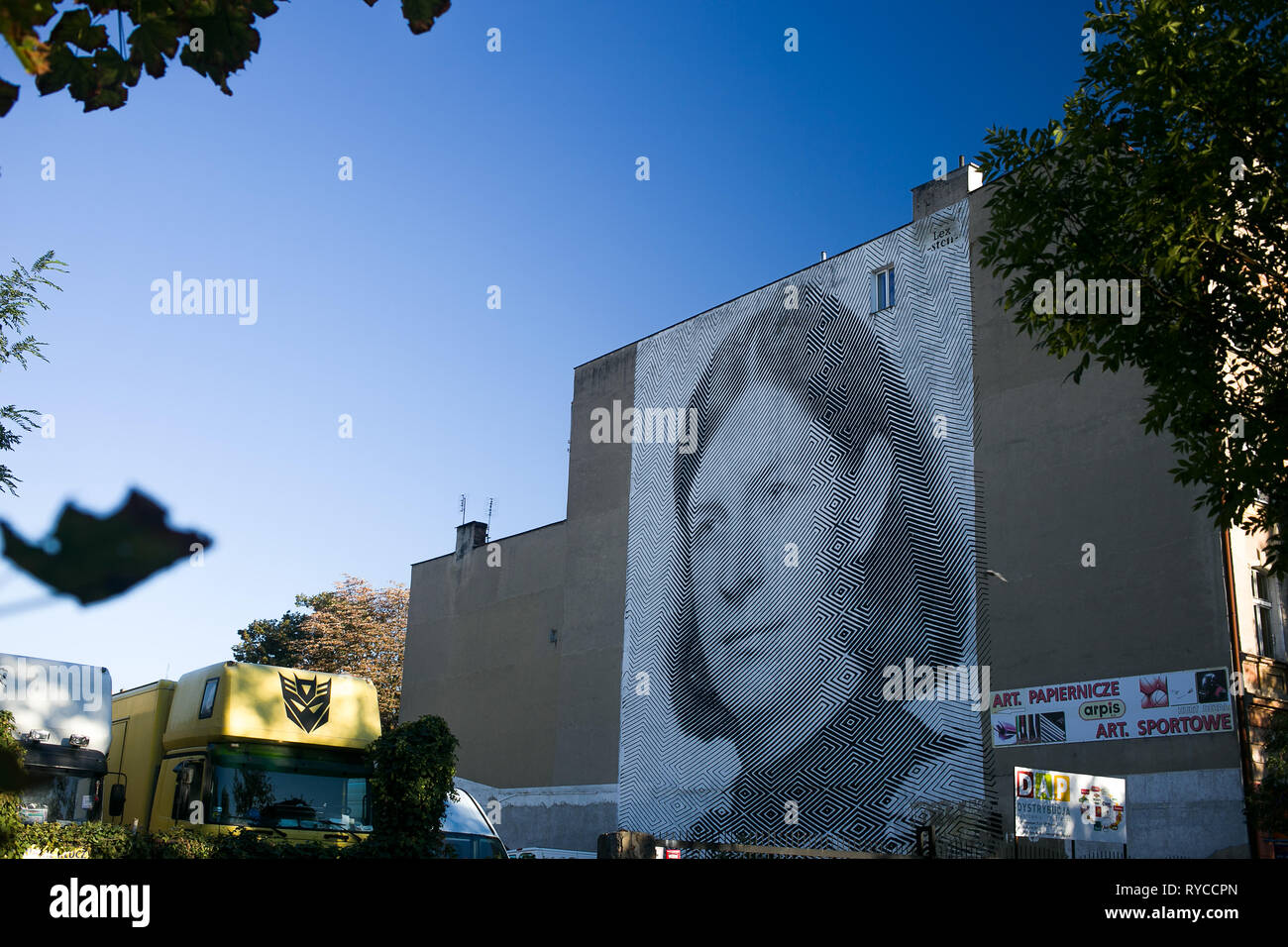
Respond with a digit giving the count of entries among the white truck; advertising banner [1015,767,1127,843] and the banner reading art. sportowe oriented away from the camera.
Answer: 0

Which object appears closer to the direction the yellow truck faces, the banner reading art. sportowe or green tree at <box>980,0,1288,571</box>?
the green tree

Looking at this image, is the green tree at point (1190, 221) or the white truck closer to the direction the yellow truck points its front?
the green tree

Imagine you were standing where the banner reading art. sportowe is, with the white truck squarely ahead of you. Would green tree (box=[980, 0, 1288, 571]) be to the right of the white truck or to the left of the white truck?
left

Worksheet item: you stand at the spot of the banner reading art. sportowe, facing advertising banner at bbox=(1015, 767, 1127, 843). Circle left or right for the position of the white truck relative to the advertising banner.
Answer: right

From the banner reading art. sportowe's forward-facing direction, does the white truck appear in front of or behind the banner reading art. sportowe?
in front

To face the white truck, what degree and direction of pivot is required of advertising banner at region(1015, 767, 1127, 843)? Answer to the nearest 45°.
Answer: approximately 90° to its right

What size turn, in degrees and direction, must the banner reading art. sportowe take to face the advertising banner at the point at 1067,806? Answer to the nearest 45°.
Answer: approximately 45° to its left

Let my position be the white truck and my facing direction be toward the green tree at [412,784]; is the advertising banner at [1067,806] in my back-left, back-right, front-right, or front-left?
front-left

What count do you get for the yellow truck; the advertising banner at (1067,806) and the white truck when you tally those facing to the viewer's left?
0

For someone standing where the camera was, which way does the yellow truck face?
facing the viewer and to the right of the viewer

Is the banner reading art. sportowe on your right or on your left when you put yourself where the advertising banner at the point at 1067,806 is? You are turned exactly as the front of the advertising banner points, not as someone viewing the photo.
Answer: on your left
